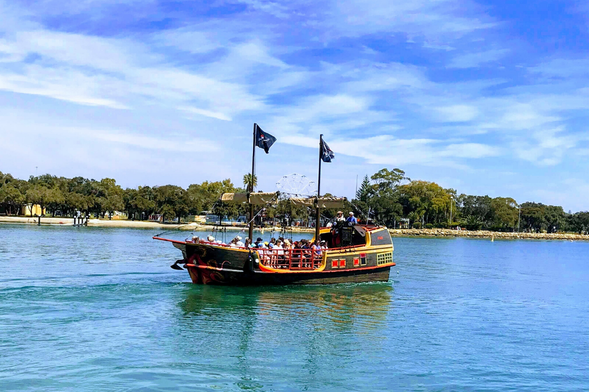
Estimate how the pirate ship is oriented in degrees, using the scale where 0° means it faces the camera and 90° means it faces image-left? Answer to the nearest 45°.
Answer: approximately 90°
